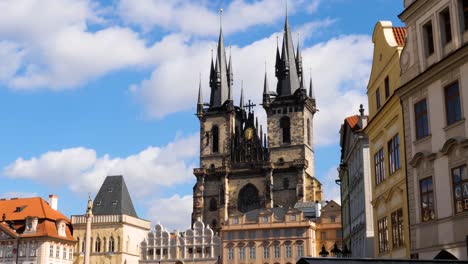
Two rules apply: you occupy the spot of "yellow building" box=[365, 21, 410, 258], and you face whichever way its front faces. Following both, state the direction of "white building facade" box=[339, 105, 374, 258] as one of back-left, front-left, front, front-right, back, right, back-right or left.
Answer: back-right

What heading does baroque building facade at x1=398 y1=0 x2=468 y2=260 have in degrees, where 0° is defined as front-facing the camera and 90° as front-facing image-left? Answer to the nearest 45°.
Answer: approximately 45°

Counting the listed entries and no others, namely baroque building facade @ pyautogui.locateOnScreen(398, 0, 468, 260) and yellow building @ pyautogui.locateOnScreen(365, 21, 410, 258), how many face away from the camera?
0

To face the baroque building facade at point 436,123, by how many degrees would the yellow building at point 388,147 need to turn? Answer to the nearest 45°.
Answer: approximately 45° to its left

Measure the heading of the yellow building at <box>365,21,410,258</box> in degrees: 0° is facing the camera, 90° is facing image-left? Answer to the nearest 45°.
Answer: approximately 45°

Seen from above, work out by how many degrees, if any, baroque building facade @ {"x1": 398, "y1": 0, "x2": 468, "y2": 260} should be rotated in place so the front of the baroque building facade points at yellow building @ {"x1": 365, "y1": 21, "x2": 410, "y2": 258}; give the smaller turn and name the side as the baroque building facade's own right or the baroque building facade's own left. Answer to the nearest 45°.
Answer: approximately 135° to the baroque building facade's own right

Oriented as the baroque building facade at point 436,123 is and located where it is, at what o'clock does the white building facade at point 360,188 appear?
The white building facade is roughly at 4 o'clock from the baroque building facade.
